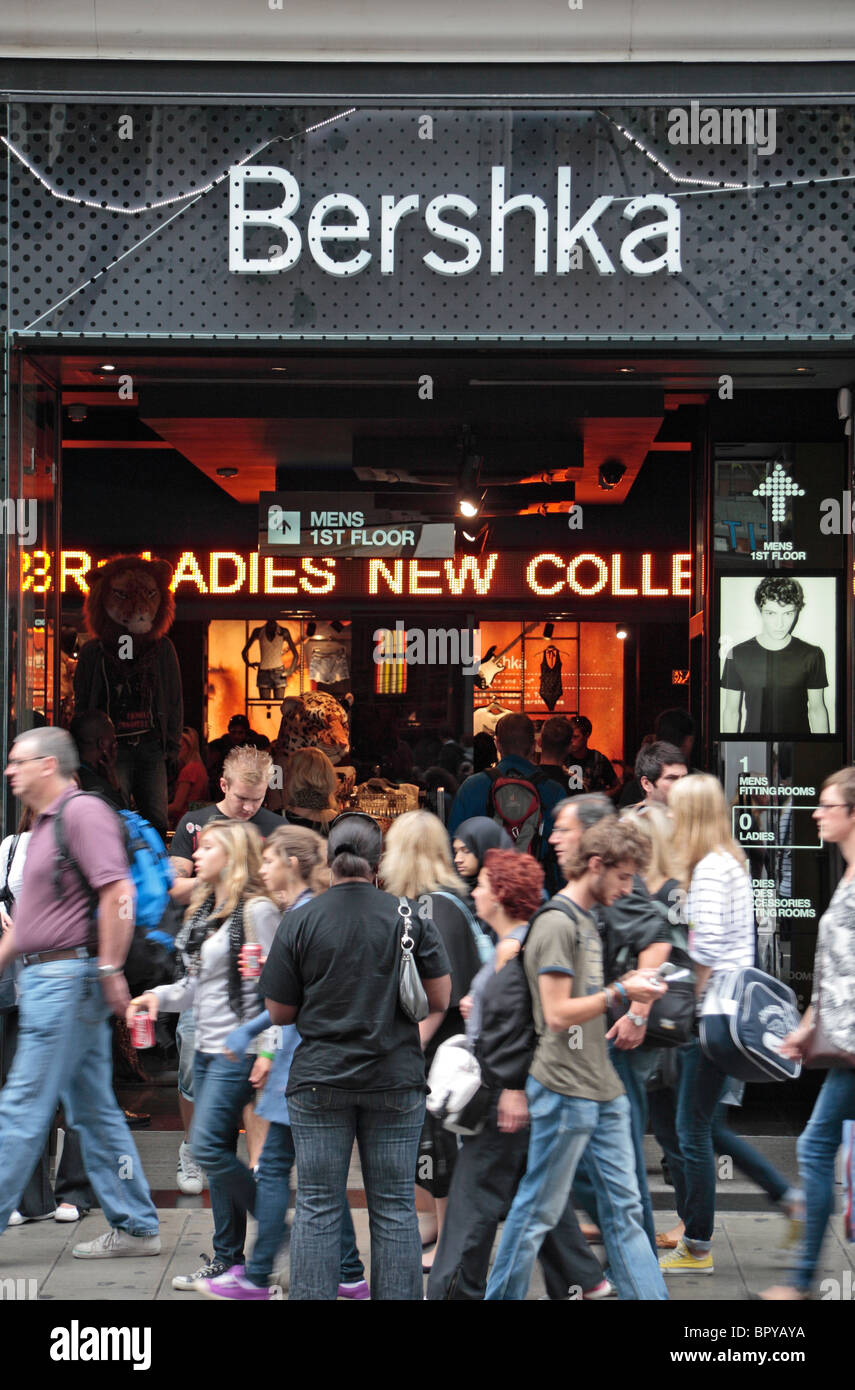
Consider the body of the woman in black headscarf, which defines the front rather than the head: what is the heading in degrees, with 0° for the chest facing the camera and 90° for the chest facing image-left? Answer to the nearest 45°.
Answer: approximately 45°

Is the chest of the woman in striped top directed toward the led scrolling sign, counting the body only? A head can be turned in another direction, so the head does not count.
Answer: no

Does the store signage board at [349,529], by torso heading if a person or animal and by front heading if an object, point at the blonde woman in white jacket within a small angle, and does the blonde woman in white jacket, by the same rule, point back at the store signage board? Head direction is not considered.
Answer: no

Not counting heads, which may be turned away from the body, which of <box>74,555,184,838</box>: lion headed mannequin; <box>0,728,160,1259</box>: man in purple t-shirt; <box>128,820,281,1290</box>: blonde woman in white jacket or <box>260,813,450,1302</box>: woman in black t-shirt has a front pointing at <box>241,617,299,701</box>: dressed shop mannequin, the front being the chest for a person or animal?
the woman in black t-shirt

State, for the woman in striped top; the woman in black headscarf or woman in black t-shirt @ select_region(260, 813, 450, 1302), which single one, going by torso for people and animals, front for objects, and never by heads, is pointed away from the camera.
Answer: the woman in black t-shirt

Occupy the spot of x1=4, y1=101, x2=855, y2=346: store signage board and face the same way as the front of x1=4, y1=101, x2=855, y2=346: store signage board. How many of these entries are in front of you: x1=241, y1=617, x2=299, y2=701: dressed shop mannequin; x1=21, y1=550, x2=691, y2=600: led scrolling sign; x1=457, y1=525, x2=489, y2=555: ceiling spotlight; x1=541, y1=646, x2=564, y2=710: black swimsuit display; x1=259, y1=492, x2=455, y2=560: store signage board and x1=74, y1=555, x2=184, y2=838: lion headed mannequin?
0

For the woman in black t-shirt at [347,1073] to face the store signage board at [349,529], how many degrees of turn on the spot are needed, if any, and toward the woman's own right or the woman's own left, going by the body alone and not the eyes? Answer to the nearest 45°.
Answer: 0° — they already face it

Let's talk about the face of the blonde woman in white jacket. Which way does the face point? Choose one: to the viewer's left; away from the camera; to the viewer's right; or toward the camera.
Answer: to the viewer's left

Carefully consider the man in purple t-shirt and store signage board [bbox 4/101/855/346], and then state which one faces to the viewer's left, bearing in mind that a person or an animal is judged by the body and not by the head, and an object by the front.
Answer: the man in purple t-shirt

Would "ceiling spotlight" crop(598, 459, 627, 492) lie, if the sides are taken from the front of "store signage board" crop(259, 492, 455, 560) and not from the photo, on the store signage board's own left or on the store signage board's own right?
on the store signage board's own left

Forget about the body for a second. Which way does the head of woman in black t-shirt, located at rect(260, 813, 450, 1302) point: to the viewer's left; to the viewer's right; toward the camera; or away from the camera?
away from the camera

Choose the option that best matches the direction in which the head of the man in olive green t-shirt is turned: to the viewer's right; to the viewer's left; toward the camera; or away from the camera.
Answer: to the viewer's right

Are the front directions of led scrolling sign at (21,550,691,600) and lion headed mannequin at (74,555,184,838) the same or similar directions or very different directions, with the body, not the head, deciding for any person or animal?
same or similar directions

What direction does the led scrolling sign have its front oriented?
toward the camera

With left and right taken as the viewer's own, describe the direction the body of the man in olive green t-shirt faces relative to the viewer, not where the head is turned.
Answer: facing to the right of the viewer

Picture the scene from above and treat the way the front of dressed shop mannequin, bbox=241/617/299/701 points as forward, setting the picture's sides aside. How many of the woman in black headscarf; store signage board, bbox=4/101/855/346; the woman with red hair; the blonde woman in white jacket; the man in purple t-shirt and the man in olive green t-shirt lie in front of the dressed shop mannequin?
6

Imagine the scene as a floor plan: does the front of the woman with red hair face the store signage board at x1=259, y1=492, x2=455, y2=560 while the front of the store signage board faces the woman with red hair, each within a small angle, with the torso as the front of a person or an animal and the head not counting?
no

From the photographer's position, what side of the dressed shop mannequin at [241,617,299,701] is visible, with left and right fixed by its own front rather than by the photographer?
front

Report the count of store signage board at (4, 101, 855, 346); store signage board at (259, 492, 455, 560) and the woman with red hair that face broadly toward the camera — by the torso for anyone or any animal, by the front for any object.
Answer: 2

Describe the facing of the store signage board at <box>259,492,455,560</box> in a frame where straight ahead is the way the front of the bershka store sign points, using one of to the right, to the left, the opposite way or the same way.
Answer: the same way
